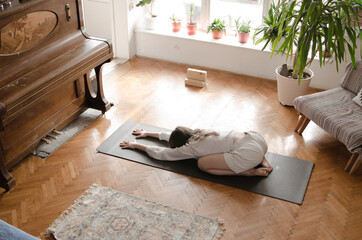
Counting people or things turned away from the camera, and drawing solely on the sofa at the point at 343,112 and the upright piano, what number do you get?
0

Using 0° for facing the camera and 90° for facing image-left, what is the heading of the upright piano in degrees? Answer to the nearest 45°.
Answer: approximately 315°

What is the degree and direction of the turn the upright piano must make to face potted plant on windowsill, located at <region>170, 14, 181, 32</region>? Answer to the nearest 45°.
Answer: approximately 90° to its left

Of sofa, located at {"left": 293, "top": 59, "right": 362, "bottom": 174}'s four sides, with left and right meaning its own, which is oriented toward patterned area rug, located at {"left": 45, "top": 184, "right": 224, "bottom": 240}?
front

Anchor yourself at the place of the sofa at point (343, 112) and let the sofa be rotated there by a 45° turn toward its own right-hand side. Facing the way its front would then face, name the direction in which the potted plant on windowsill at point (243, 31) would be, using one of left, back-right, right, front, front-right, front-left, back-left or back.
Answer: front-right

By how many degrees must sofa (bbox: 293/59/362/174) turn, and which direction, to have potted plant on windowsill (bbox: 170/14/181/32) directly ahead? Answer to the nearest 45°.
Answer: approximately 90° to its right

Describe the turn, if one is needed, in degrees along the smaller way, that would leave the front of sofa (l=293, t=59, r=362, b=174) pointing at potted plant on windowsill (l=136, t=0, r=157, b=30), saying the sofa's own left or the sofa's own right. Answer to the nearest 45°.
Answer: approximately 90° to the sofa's own right

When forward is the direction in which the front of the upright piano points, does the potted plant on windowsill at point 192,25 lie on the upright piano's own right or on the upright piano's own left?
on the upright piano's own left

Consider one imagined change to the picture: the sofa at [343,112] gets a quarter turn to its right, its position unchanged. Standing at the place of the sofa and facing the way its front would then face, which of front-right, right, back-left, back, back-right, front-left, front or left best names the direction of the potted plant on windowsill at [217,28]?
front

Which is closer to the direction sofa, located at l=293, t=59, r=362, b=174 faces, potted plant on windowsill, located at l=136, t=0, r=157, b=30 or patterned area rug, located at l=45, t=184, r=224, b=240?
the patterned area rug

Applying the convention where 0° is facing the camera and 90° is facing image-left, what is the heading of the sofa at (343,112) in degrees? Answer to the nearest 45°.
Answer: approximately 45°

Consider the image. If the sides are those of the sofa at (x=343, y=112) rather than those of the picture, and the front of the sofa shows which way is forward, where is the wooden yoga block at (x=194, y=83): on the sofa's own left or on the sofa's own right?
on the sofa's own right

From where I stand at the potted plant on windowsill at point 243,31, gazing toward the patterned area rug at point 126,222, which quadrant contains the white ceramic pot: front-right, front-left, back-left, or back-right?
front-left
